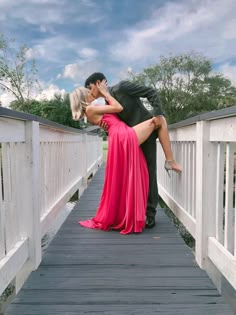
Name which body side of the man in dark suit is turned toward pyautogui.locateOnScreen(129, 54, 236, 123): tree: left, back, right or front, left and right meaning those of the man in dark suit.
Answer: right

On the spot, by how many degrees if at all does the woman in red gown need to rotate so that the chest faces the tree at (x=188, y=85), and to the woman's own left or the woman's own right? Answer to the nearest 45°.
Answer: approximately 90° to the woman's own left

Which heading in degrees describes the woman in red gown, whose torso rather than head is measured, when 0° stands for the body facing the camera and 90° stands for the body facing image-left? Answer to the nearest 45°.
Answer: approximately 270°

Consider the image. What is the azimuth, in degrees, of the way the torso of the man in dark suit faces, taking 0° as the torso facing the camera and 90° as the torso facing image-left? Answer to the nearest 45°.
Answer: approximately 90°

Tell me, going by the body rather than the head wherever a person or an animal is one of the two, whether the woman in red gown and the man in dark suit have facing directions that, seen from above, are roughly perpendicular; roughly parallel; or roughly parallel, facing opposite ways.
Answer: roughly parallel, facing opposite ways

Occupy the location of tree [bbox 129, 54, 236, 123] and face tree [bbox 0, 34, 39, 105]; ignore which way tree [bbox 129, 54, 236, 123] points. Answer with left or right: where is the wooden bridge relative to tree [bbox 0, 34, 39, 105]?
left
